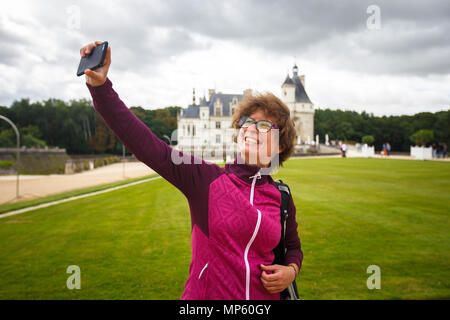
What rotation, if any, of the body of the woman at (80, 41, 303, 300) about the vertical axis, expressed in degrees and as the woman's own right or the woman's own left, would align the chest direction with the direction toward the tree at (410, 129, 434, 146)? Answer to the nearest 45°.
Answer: approximately 135° to the woman's own left

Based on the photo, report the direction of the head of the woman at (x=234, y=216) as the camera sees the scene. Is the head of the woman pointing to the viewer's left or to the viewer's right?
to the viewer's left

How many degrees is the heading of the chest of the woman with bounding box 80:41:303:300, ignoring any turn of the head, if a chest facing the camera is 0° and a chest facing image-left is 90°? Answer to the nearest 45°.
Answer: approximately 0°
